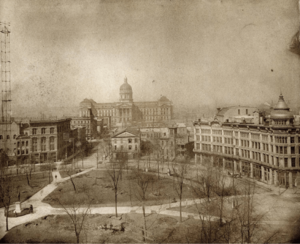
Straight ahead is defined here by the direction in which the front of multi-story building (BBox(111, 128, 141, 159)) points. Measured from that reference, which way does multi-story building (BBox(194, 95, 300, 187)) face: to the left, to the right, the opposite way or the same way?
to the right

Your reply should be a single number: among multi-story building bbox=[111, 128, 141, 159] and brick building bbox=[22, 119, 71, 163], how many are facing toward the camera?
2

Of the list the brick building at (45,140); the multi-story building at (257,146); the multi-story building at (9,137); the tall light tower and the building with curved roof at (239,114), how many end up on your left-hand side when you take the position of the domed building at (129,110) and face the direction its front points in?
2

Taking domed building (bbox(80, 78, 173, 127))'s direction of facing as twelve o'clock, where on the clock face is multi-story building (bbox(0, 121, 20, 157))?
The multi-story building is roughly at 12 o'clock from the domed building.

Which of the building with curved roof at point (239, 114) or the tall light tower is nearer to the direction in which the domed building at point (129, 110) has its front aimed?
the tall light tower

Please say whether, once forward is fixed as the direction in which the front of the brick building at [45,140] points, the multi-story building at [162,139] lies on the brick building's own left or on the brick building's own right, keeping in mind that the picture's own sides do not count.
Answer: on the brick building's own left

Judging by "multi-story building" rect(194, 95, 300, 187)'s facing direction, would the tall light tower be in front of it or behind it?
in front

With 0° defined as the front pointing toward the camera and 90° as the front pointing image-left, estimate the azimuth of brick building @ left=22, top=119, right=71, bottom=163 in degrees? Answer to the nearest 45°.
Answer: approximately 0°

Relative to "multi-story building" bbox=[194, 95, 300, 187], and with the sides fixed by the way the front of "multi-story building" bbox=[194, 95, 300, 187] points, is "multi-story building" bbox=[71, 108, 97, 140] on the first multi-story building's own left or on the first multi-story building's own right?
on the first multi-story building's own right
